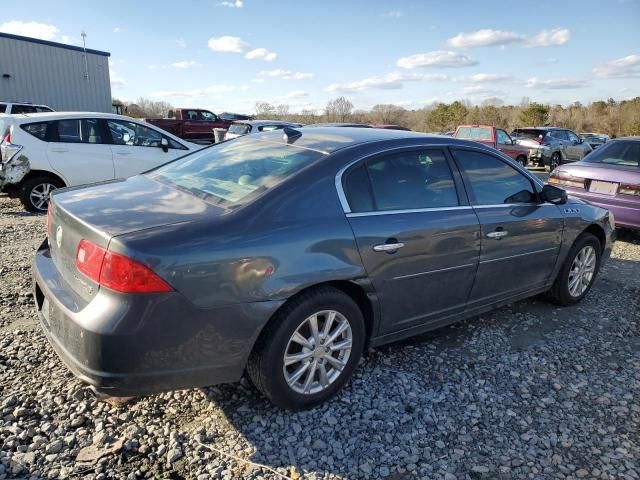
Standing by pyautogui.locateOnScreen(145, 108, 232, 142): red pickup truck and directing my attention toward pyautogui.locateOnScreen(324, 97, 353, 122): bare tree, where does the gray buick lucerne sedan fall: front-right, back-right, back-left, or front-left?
back-right

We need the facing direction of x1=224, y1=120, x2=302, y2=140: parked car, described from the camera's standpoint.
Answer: facing away from the viewer and to the right of the viewer

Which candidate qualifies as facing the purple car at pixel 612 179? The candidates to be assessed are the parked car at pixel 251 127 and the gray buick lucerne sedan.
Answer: the gray buick lucerne sedan

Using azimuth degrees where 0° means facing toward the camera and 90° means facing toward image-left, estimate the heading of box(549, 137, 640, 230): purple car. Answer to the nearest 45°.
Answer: approximately 225°

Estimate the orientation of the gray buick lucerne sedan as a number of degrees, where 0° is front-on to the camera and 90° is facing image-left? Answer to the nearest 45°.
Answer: approximately 225°

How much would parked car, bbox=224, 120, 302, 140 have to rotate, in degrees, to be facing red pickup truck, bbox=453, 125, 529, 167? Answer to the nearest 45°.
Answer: approximately 45° to its right

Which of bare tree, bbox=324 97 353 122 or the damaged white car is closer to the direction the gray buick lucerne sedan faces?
the bare tree

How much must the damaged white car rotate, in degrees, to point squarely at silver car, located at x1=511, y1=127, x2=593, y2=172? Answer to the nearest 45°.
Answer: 0° — it already faces it

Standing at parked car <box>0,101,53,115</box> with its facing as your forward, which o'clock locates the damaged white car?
The damaged white car is roughly at 3 o'clock from the parked car.

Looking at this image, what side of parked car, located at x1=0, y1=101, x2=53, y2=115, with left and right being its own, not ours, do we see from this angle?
right
